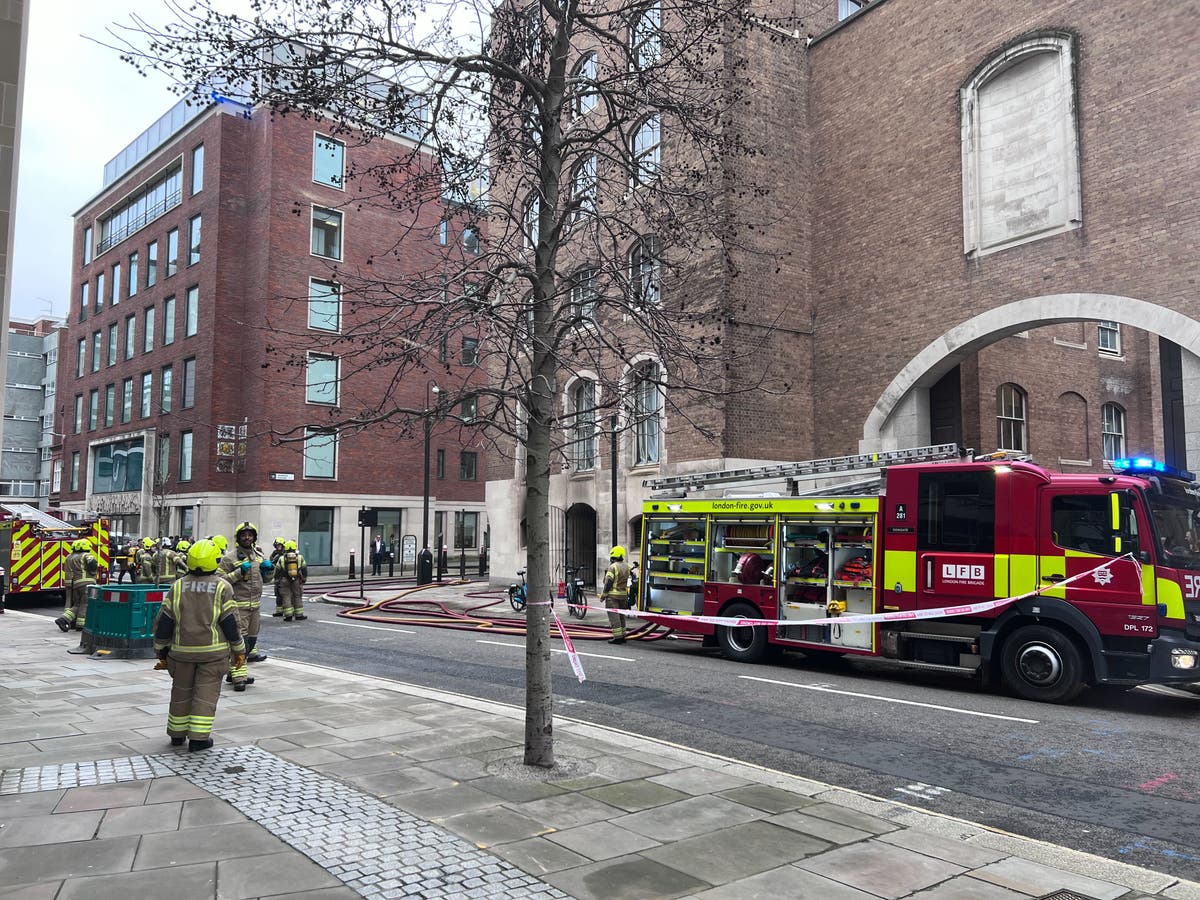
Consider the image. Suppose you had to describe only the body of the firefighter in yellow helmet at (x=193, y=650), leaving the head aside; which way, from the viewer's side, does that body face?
away from the camera

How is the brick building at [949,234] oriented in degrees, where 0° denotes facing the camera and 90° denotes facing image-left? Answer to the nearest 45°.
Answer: approximately 45°

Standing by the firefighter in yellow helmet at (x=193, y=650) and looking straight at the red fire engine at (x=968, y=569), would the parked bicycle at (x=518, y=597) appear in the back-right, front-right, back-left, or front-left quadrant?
front-left

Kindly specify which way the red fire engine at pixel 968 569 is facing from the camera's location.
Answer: facing the viewer and to the right of the viewer

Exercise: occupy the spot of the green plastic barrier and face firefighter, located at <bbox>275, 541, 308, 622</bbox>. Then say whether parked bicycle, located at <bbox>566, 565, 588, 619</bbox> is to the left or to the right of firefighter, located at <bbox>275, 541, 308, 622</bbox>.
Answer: right

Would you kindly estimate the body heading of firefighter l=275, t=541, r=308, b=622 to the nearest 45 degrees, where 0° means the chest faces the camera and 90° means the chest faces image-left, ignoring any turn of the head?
approximately 180°

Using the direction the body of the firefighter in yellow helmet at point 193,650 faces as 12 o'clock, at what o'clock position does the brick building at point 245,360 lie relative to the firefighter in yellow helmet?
The brick building is roughly at 12 o'clock from the firefighter in yellow helmet.

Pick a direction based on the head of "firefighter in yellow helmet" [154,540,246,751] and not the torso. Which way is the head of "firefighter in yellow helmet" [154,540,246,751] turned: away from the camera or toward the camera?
away from the camera

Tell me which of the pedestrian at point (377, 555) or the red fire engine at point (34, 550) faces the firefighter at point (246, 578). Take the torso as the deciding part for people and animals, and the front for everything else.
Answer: the pedestrian

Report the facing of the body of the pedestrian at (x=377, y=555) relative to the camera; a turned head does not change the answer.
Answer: toward the camera

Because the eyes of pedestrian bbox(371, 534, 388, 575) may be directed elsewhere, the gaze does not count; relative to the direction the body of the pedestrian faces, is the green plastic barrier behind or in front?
in front

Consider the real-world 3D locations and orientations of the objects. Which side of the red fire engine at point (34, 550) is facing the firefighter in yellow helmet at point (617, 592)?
back

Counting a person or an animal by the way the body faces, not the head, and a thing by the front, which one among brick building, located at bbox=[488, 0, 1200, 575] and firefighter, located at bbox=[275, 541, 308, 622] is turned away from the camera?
the firefighter

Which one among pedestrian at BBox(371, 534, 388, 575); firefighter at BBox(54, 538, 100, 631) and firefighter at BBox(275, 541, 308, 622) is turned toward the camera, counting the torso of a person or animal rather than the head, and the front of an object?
the pedestrian
